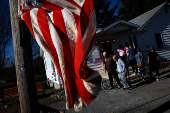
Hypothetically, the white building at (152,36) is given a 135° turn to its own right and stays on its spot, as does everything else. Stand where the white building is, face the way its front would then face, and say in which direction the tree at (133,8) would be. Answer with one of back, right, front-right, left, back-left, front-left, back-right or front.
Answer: front

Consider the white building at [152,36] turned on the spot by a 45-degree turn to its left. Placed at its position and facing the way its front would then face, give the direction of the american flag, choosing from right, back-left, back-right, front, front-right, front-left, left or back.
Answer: front

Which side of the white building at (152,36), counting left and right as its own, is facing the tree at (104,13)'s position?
right

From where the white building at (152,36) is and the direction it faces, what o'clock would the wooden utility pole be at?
The wooden utility pole is roughly at 11 o'clock from the white building.

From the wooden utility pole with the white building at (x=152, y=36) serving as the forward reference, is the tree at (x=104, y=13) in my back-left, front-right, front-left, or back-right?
front-left
